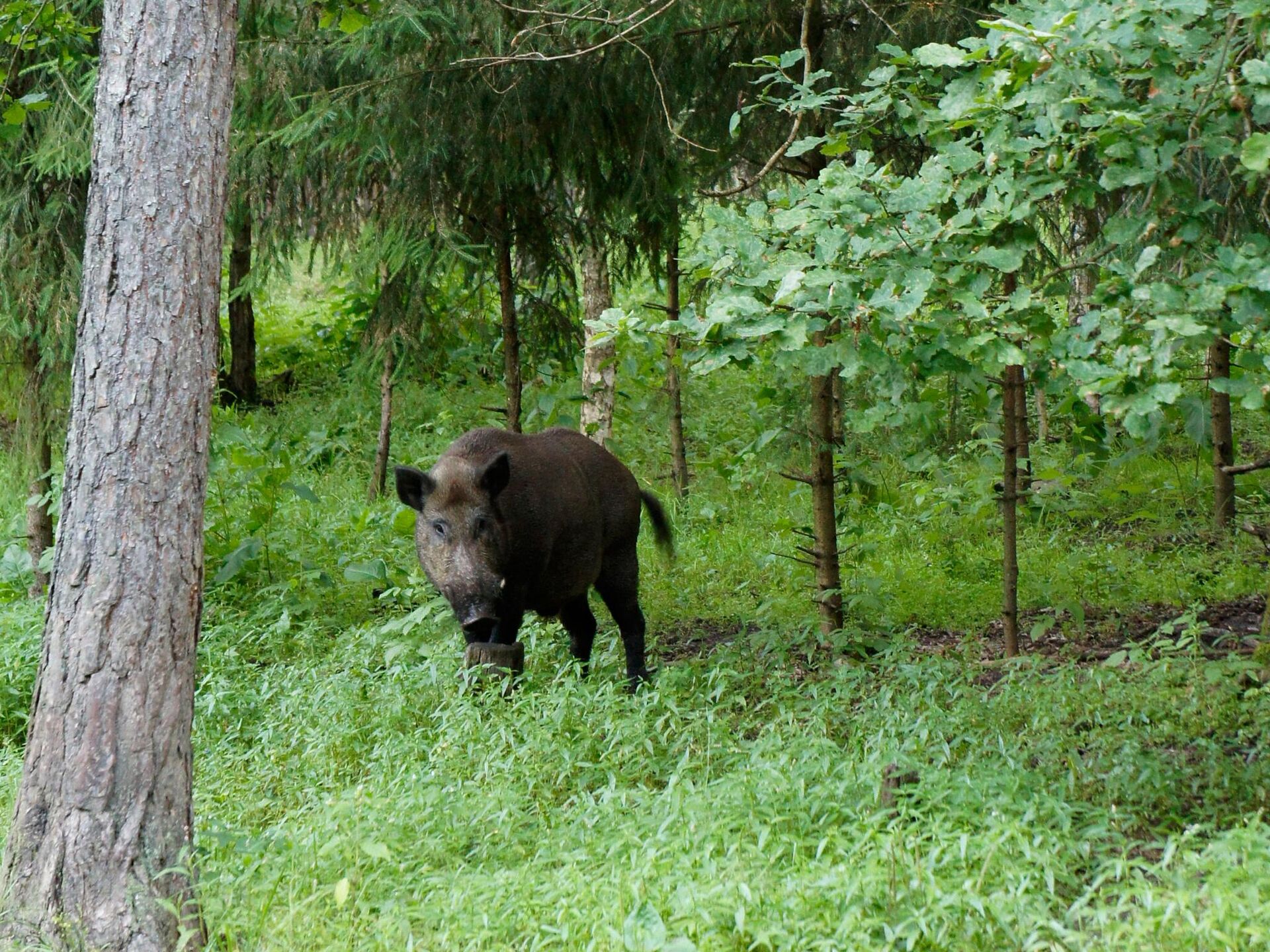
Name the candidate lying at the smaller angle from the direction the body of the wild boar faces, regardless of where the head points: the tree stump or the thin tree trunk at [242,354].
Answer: the tree stump

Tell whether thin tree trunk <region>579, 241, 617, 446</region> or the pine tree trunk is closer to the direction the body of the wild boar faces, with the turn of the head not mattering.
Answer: the pine tree trunk

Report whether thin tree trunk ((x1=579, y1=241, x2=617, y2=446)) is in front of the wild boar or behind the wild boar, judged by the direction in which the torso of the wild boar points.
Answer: behind

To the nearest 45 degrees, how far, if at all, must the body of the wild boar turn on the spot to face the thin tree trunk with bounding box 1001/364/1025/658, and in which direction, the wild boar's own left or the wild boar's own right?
approximately 135° to the wild boar's own left

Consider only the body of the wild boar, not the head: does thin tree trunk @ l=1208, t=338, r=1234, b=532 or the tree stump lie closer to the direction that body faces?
the tree stump

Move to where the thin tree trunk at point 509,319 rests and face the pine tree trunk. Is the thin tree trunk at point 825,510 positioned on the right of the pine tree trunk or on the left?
left

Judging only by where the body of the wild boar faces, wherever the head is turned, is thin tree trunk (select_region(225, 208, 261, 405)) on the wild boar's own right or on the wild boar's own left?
on the wild boar's own right

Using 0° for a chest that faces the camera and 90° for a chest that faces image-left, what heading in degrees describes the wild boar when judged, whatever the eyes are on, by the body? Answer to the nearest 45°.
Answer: approximately 45°

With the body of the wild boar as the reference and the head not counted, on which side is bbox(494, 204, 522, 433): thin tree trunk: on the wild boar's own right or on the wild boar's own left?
on the wild boar's own right
